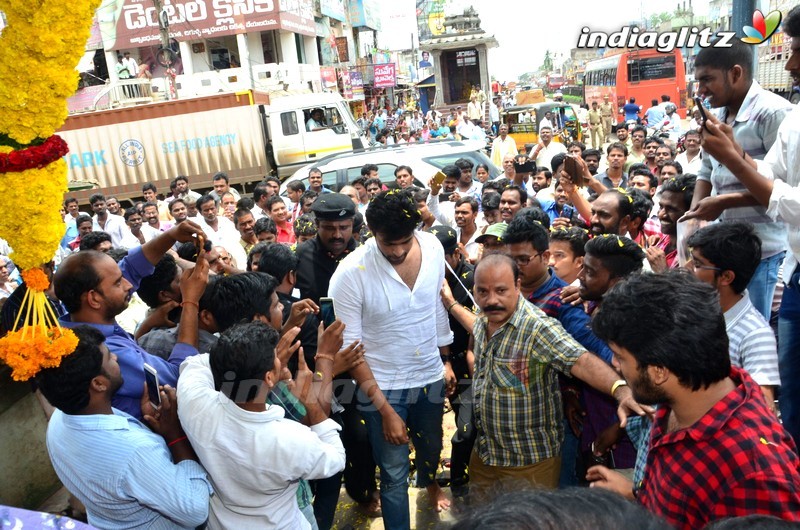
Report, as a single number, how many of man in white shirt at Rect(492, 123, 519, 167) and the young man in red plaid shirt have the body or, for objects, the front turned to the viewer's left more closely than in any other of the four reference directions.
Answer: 1

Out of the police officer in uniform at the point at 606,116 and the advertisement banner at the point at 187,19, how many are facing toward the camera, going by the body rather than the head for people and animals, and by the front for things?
2

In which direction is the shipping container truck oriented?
to the viewer's right

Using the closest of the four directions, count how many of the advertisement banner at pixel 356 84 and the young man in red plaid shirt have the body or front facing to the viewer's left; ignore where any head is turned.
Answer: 1

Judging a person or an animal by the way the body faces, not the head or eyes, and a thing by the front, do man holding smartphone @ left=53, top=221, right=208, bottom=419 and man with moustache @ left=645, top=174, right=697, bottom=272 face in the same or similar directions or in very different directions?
very different directions

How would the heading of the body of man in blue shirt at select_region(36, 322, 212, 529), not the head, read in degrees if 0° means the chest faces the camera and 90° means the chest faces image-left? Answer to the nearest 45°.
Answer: approximately 225°

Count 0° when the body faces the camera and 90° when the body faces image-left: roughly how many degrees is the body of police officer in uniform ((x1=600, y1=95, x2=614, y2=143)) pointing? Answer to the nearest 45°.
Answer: approximately 0°

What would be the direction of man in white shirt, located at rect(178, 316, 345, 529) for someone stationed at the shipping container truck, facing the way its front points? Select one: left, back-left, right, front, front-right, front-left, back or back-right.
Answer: right

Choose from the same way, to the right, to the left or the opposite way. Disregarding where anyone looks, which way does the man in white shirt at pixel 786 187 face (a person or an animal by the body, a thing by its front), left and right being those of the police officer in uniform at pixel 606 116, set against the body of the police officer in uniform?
to the right

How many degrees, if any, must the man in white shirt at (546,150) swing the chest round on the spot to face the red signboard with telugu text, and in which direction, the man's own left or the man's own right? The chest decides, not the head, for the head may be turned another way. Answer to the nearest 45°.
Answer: approximately 180°

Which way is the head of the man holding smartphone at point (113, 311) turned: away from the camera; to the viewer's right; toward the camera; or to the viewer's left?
to the viewer's right

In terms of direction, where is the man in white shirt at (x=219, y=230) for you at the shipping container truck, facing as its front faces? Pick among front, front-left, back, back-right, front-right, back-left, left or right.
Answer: right

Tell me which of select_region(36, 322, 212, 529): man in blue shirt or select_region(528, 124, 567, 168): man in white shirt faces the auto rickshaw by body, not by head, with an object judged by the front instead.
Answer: the man in blue shirt

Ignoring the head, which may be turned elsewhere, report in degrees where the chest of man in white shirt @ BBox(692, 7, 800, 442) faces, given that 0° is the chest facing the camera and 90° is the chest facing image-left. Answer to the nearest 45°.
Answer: approximately 90°

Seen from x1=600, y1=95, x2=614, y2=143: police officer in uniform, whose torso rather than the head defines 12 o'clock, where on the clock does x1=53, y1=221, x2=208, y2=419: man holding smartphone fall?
The man holding smartphone is roughly at 12 o'clock from the police officer in uniform.

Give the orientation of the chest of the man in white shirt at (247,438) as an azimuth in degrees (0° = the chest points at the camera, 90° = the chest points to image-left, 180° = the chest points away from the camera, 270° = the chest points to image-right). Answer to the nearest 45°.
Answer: approximately 225°

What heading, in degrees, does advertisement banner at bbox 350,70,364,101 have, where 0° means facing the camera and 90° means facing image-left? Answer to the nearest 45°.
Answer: approximately 0°
